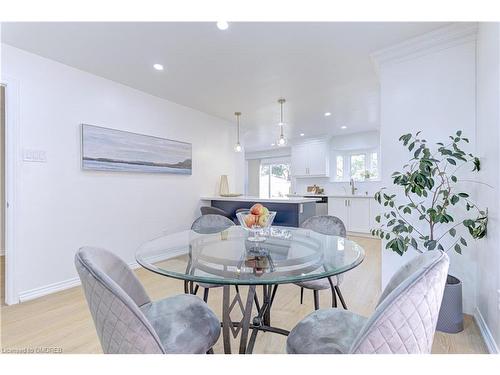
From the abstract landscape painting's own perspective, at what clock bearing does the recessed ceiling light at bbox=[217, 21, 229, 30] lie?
The recessed ceiling light is roughly at 1 o'clock from the abstract landscape painting.

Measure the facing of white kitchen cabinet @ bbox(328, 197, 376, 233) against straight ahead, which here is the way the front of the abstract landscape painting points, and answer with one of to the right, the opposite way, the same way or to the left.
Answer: to the right

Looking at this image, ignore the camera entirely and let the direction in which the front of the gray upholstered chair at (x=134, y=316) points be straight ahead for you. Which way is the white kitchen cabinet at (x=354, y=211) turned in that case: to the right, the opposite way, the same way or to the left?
the opposite way

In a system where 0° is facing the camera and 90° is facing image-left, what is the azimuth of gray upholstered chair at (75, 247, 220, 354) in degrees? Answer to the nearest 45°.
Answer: approximately 225°

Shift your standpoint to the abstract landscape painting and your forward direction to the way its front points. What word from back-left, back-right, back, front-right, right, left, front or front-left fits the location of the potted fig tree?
front

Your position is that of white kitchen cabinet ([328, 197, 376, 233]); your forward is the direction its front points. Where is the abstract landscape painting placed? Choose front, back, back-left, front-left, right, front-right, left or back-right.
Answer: front-right

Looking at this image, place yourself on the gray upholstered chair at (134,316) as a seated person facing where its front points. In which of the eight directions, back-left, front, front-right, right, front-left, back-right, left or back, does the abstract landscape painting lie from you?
front-left

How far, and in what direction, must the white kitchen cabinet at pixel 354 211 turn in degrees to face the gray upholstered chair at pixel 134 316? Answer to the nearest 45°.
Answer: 0° — it already faces it

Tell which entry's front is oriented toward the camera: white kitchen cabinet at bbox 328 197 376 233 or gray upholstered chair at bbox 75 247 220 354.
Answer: the white kitchen cabinet

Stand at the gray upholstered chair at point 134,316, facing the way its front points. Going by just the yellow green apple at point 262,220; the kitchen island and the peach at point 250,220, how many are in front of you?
3

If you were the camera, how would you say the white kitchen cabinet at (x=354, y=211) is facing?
facing the viewer

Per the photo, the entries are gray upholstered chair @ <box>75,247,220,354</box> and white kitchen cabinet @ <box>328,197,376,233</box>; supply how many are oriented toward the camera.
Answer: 1

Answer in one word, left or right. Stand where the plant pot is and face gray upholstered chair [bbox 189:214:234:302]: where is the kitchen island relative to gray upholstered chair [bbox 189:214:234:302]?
right

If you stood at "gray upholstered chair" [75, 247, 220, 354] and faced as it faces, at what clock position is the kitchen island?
The kitchen island is roughly at 12 o'clock from the gray upholstered chair.

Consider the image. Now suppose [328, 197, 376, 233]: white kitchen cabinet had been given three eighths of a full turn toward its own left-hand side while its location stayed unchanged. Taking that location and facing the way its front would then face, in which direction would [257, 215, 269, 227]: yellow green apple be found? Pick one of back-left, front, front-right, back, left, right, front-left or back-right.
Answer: back-right

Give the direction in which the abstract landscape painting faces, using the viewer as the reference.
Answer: facing the viewer and to the right of the viewer

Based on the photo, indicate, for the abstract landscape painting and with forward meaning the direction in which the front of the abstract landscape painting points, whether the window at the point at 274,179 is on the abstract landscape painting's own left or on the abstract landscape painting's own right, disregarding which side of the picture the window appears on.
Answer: on the abstract landscape painting's own left

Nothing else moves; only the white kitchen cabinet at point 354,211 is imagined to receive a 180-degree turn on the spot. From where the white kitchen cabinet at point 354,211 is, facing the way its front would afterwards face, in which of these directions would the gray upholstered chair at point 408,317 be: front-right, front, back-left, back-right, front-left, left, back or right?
back

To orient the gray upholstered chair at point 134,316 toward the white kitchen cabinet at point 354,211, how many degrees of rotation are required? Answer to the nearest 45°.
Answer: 0° — it already faces it
